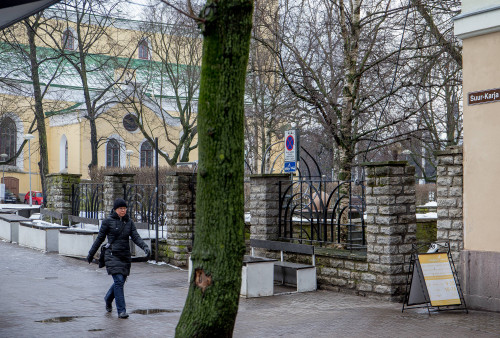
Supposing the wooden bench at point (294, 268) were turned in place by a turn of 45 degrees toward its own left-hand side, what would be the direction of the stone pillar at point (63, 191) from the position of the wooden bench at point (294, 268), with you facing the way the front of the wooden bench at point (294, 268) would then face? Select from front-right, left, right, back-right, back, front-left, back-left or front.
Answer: back-right

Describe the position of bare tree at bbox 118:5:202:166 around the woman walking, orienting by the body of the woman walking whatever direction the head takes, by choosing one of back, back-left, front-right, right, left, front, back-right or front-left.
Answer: back-left

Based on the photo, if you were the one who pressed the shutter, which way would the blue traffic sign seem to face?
facing the viewer

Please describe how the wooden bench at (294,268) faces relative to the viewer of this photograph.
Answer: facing the viewer and to the left of the viewer

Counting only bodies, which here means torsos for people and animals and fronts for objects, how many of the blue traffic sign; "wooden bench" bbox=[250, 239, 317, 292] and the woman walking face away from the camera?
0

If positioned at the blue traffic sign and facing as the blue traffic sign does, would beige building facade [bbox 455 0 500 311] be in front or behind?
in front

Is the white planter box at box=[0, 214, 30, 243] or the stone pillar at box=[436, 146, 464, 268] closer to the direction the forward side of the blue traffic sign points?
the stone pillar

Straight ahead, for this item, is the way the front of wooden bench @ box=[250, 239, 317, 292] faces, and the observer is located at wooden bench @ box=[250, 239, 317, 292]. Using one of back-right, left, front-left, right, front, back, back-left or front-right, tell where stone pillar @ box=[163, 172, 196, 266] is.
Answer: right
